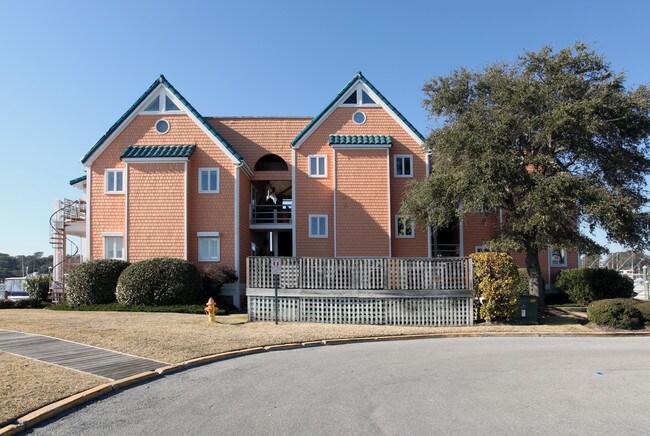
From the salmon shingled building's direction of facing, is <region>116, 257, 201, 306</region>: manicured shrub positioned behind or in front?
in front

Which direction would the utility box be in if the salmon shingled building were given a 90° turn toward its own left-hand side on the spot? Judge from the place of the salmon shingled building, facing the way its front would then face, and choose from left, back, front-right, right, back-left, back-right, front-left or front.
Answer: front-right

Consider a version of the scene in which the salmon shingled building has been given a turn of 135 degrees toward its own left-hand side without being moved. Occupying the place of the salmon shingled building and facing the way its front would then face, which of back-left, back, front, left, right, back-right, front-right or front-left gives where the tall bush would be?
right

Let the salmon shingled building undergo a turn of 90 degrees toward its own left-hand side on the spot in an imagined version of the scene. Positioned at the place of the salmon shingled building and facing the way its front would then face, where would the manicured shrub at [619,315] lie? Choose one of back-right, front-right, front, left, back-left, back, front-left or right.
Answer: front-right

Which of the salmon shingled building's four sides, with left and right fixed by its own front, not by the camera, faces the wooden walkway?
front

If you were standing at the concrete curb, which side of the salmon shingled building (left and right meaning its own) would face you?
front

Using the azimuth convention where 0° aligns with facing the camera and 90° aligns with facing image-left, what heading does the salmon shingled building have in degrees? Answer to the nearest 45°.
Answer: approximately 0°

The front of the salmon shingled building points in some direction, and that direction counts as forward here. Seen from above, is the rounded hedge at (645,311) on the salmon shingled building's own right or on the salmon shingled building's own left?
on the salmon shingled building's own left

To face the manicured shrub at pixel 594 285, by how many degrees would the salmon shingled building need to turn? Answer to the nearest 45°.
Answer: approximately 90° to its left

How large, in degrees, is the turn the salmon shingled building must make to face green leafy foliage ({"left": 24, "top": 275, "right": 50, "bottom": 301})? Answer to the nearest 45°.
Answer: approximately 90° to its right
